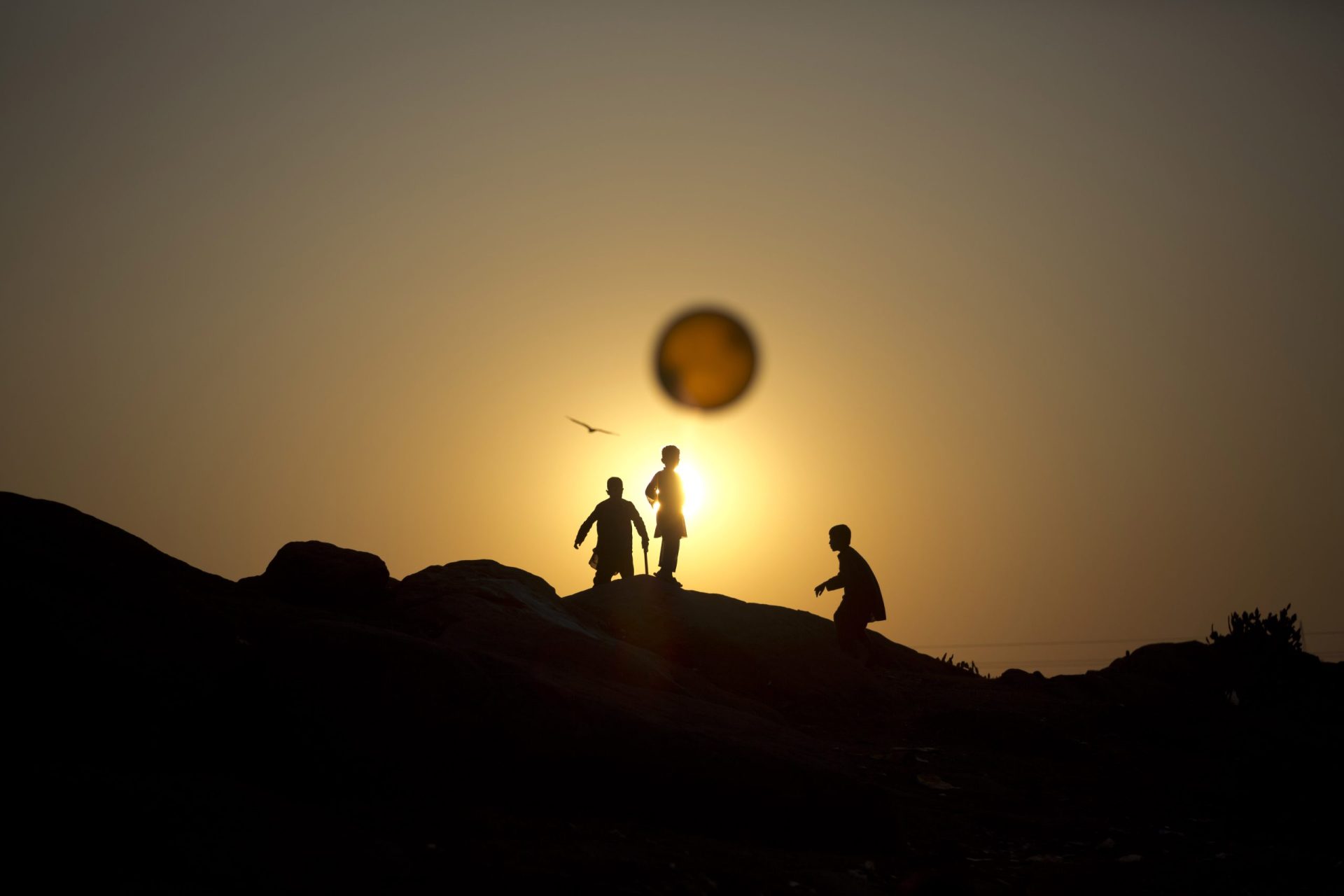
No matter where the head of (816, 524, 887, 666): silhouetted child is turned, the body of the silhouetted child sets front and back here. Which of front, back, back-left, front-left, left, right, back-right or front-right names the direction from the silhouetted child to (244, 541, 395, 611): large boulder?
front-left

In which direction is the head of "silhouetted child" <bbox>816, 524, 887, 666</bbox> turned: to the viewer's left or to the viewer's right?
to the viewer's left

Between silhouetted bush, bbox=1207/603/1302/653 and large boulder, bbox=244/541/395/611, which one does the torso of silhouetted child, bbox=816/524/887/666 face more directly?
the large boulder

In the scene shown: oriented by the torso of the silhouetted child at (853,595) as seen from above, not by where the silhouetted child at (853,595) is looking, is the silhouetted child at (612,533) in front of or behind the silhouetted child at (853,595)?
in front

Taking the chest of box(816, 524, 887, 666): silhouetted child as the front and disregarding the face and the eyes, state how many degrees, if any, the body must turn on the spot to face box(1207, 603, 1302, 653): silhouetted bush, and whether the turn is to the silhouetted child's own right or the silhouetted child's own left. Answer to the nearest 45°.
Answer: approximately 135° to the silhouetted child's own right

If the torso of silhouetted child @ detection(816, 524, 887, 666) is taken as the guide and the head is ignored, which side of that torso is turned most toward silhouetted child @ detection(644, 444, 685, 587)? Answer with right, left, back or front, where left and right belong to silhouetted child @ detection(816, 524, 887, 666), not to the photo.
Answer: front

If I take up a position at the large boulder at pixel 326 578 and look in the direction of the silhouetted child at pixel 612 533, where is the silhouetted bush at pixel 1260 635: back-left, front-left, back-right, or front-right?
front-right

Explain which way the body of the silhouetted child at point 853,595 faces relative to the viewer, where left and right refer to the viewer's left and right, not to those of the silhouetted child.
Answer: facing to the left of the viewer

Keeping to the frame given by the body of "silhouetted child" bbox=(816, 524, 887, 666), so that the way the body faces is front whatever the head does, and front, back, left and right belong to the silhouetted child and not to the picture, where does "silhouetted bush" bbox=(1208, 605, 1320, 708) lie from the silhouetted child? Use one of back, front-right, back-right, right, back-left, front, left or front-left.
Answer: back-right

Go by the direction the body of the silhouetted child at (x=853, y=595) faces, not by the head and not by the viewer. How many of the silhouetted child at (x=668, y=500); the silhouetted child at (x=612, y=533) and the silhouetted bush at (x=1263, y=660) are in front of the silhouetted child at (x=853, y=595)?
2
